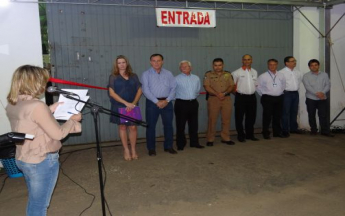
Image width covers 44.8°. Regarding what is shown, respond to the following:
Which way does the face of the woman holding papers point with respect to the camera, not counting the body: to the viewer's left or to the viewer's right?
to the viewer's right

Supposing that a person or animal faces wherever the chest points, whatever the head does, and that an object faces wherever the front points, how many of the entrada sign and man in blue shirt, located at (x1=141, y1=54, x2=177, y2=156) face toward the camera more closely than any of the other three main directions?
2

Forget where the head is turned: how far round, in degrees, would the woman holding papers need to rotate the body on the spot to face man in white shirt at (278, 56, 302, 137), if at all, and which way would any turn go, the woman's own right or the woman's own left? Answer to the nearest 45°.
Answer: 0° — they already face them

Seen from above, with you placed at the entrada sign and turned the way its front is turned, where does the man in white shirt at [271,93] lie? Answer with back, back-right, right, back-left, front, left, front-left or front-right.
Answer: left

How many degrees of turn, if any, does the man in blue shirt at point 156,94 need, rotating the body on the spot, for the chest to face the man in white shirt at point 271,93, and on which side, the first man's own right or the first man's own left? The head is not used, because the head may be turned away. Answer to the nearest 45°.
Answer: approximately 135° to the first man's own left

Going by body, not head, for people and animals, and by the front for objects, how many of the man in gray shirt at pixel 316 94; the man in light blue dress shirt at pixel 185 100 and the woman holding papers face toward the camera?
2

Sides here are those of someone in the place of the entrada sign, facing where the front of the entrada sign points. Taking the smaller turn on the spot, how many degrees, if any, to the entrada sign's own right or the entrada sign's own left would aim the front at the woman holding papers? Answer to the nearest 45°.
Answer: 0° — it already faces them

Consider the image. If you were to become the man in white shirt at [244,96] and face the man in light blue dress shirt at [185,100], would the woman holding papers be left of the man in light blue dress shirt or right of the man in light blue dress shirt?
left
